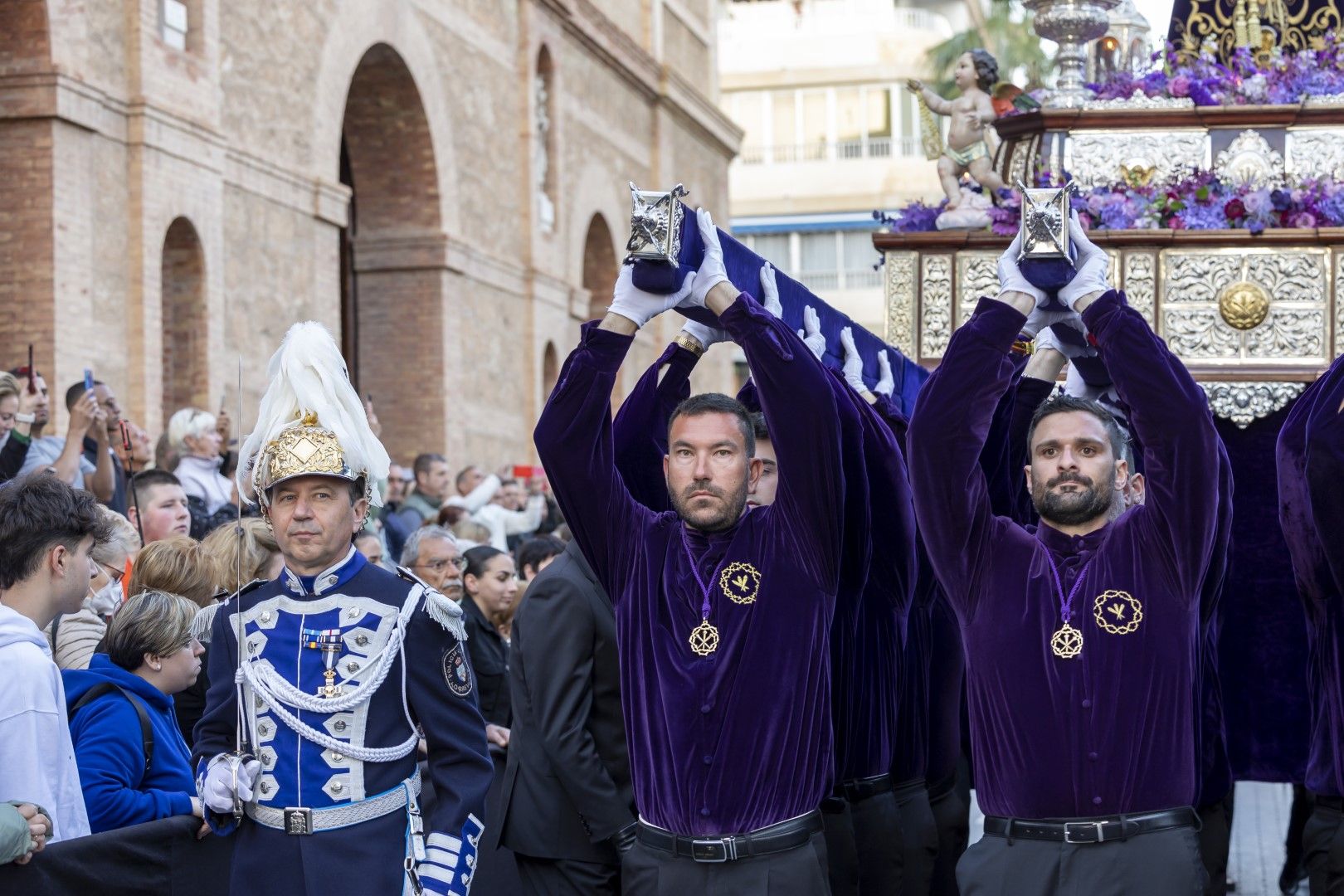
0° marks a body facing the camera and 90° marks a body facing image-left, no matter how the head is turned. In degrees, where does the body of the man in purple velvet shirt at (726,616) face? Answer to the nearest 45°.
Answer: approximately 0°

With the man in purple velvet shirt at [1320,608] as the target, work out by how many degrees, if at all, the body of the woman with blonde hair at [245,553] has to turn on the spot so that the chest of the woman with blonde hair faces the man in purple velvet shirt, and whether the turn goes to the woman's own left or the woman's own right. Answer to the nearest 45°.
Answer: approximately 90° to the woman's own right

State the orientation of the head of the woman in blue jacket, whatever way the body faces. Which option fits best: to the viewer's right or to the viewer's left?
to the viewer's right

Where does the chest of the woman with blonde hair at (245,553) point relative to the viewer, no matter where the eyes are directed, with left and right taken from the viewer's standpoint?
facing away from the viewer and to the right of the viewer

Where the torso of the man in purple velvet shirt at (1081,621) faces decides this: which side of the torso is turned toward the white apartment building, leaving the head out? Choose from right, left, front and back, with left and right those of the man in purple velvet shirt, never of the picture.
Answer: back
